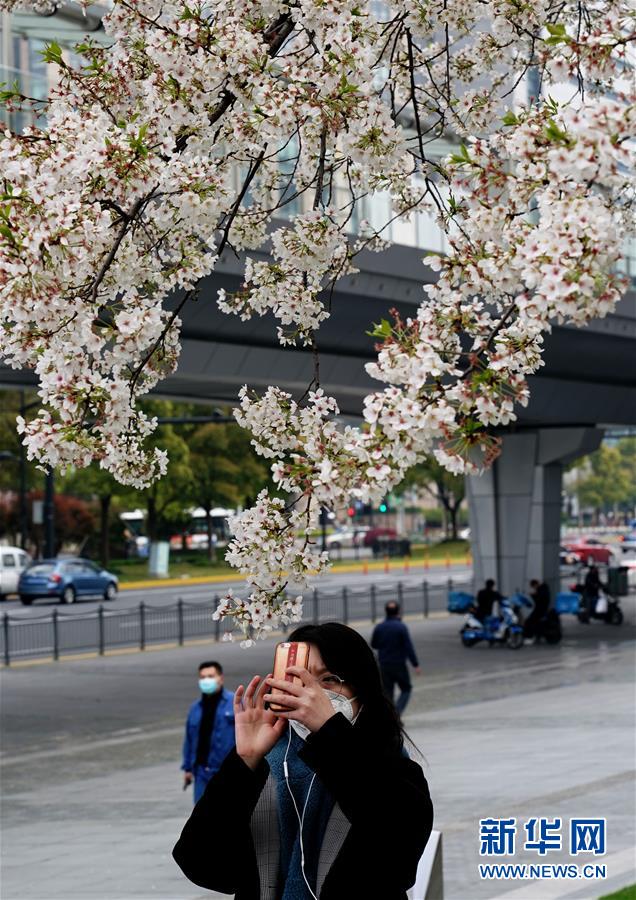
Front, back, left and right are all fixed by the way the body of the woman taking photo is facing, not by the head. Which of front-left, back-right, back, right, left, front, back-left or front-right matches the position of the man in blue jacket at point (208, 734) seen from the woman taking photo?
back-right

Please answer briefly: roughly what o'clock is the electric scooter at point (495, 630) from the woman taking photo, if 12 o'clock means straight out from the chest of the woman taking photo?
The electric scooter is roughly at 5 o'clock from the woman taking photo.

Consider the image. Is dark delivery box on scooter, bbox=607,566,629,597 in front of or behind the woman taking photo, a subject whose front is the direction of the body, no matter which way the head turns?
behind

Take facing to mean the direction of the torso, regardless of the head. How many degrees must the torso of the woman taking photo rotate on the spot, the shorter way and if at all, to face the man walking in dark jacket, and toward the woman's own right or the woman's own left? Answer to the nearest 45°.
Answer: approximately 135° to the woman's own right

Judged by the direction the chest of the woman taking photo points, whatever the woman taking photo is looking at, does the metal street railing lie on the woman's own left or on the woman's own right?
on the woman's own right

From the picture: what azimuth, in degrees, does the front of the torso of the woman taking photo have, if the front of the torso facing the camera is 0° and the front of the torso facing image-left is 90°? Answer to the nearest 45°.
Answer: approximately 45°

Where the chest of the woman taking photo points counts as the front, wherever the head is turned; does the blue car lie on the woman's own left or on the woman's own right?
on the woman's own right
